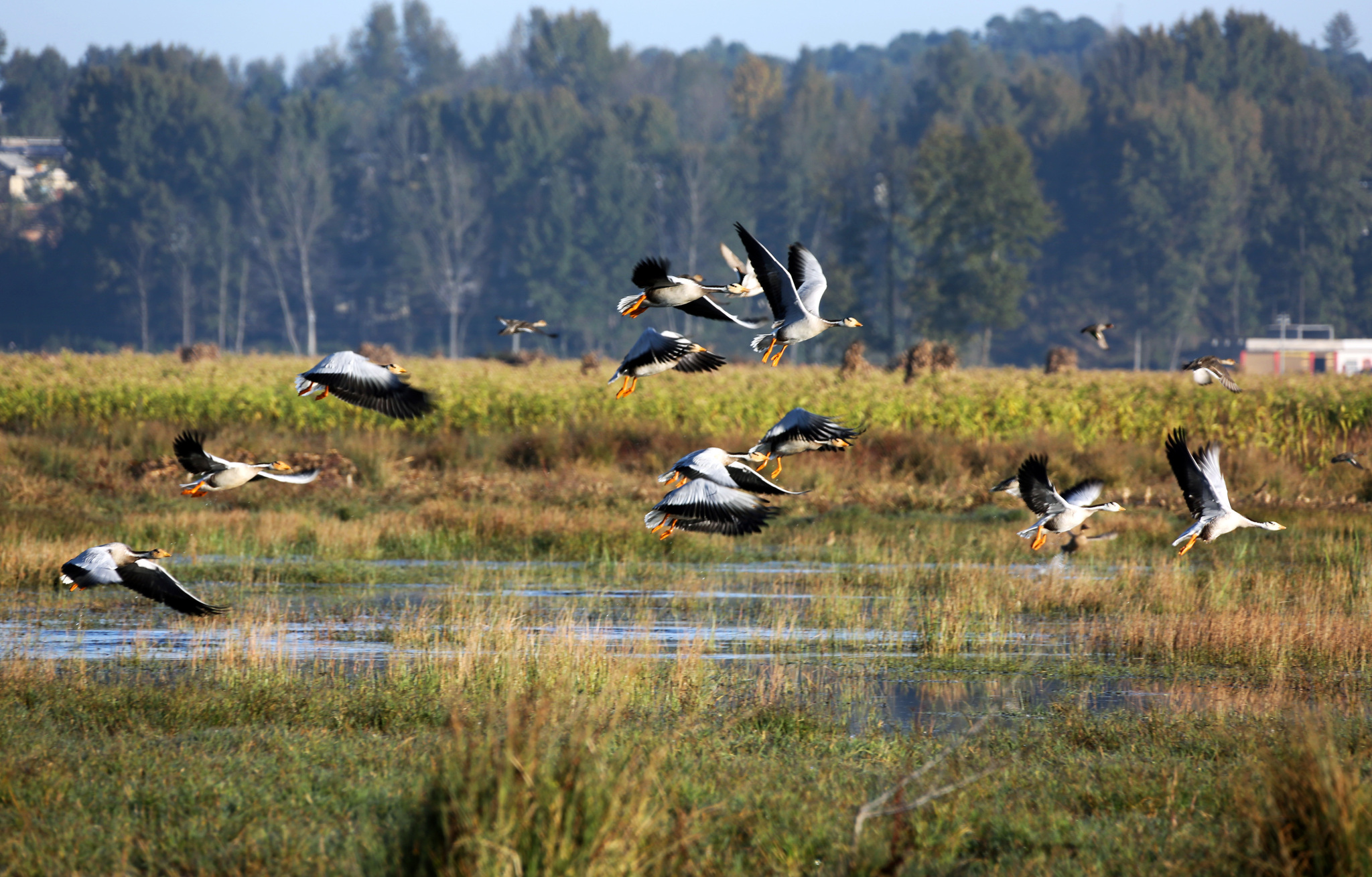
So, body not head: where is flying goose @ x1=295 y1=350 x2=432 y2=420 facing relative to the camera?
to the viewer's right

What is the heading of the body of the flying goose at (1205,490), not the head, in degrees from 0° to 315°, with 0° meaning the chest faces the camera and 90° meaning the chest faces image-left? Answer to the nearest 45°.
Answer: approximately 270°

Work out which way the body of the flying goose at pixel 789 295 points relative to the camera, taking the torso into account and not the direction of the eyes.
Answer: to the viewer's right

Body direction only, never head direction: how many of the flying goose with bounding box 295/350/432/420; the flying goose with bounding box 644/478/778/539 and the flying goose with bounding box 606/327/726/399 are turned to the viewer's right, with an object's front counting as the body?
3

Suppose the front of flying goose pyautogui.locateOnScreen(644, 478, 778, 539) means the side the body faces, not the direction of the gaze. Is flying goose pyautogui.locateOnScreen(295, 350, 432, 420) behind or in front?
behind

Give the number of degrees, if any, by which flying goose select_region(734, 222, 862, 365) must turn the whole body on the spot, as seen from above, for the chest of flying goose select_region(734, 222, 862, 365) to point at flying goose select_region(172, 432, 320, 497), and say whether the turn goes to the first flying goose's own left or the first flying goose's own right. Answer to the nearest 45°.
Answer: approximately 180°

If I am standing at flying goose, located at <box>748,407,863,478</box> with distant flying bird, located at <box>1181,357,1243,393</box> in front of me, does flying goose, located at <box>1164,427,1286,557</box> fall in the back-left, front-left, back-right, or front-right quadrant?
front-right

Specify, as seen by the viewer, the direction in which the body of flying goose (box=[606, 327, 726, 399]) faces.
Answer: to the viewer's right

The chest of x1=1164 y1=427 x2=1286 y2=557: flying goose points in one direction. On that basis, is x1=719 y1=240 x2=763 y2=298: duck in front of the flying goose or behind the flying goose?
behind

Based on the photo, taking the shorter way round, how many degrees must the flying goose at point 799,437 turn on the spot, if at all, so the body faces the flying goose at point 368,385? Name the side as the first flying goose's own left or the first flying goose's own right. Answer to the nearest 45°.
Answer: approximately 180°

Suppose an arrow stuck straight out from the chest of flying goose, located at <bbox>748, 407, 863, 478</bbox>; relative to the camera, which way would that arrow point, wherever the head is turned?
to the viewer's right

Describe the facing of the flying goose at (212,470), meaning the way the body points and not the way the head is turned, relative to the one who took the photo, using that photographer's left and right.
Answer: facing to the right of the viewer

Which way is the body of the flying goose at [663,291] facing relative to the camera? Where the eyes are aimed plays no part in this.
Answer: to the viewer's right

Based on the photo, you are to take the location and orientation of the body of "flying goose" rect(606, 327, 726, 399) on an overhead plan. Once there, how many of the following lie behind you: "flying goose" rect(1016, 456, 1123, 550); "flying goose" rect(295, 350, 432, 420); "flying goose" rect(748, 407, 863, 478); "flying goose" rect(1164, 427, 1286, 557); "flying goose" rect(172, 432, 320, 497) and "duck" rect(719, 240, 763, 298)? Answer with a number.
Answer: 2

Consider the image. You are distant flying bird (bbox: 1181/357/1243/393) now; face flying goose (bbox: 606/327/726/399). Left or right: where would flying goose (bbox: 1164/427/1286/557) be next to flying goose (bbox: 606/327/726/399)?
left

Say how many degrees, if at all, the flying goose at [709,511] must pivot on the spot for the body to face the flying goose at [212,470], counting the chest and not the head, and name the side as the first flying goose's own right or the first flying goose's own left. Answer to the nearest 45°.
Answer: approximately 180°
